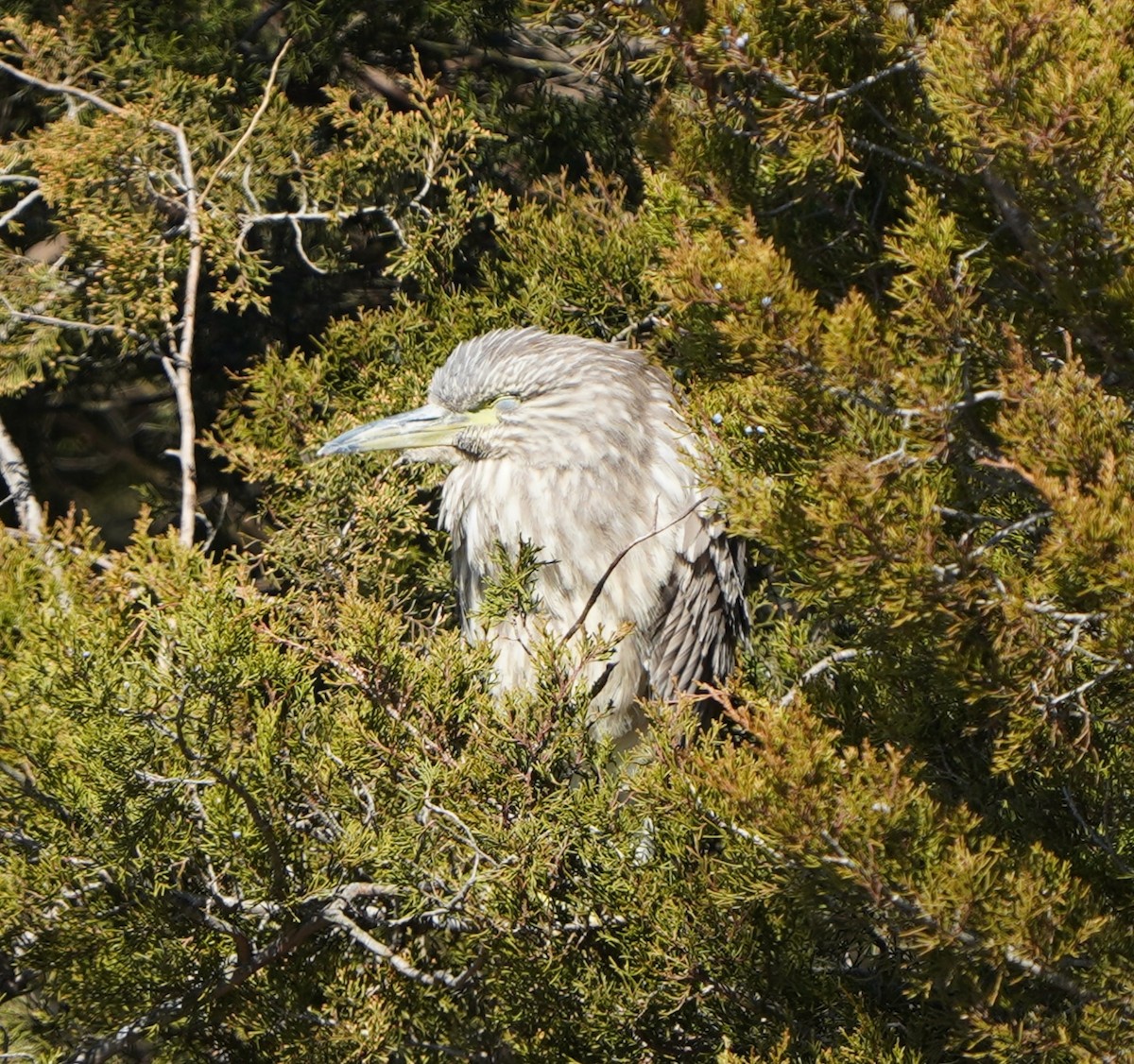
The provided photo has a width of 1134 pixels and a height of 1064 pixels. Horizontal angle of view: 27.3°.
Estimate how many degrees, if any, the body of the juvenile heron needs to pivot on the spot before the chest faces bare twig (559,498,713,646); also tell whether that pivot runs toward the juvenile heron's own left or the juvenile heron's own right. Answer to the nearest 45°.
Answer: approximately 45° to the juvenile heron's own left

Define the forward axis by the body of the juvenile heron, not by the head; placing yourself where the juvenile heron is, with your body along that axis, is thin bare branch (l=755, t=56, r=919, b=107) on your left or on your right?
on your left

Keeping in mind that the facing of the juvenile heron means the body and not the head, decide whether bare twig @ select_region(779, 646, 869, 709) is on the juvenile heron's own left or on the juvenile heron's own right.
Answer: on the juvenile heron's own left

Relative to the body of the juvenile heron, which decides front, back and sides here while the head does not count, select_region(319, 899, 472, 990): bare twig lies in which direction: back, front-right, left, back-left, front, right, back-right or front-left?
front-left

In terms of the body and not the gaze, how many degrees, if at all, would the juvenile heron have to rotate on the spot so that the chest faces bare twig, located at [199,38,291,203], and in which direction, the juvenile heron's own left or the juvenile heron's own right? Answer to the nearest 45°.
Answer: approximately 45° to the juvenile heron's own right

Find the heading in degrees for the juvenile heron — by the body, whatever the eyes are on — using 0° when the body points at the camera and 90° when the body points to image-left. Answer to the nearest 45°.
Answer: approximately 45°

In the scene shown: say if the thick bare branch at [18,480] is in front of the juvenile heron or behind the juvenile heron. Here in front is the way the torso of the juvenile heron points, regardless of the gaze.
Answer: in front
